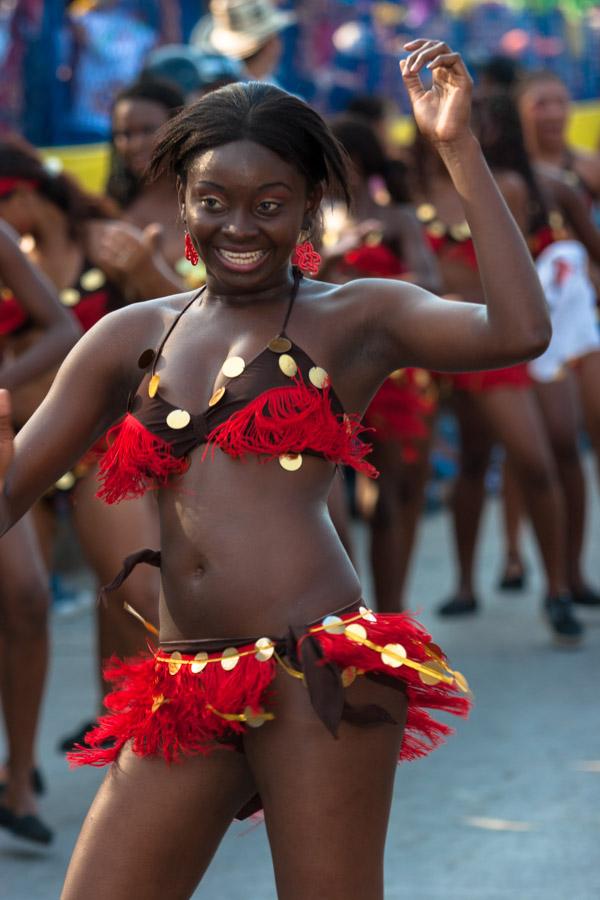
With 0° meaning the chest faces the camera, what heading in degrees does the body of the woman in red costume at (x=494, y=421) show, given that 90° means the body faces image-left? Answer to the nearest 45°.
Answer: approximately 0°

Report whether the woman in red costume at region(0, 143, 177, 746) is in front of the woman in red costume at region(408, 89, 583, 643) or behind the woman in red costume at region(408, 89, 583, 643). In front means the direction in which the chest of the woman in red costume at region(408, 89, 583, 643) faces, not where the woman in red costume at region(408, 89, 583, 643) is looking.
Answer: in front

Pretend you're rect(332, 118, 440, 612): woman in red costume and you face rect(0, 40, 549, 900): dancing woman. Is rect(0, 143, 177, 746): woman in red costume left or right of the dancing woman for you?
right

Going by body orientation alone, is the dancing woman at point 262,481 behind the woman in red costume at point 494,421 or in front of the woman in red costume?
in front
